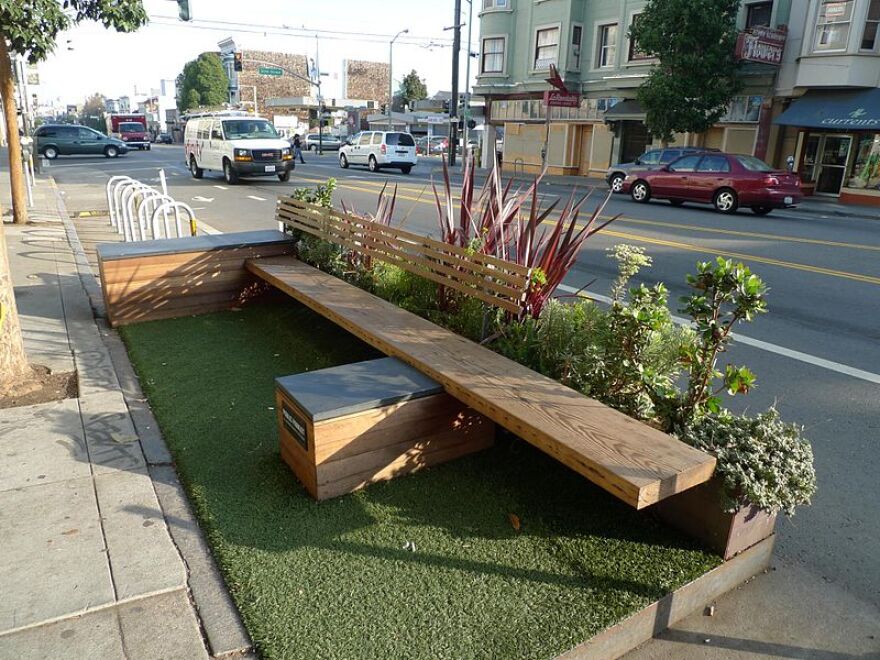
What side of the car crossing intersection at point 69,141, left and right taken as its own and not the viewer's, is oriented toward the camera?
right

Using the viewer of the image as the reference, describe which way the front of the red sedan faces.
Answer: facing away from the viewer and to the left of the viewer

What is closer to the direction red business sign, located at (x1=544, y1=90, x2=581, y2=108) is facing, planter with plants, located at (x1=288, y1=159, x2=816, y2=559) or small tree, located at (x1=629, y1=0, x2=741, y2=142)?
the planter with plants

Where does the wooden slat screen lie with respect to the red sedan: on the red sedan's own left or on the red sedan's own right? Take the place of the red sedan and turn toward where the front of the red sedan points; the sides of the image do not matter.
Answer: on the red sedan's own left

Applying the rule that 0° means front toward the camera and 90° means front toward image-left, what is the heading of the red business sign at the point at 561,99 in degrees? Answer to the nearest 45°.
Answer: approximately 0°

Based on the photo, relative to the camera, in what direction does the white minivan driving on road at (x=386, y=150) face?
facing away from the viewer and to the left of the viewer

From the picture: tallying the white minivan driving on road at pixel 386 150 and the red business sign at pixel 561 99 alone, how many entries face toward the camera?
1

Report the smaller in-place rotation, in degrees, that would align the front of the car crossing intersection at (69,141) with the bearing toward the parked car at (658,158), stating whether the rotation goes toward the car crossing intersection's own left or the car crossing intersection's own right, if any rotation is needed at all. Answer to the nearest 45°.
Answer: approximately 45° to the car crossing intersection's own right

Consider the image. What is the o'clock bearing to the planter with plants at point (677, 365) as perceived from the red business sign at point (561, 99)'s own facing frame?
The planter with plants is roughly at 12 o'clock from the red business sign.

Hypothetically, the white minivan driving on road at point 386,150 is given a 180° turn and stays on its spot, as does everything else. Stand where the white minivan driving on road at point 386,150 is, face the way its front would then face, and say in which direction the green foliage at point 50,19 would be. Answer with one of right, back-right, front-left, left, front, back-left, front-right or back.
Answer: front-right

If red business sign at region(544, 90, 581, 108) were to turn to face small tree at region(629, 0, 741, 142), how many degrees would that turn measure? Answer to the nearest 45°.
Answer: approximately 45° to its left

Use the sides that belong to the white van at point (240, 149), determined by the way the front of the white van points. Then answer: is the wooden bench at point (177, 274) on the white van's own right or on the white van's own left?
on the white van's own right

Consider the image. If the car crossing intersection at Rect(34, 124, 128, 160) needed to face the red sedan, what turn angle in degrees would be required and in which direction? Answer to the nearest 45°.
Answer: approximately 45° to its right
